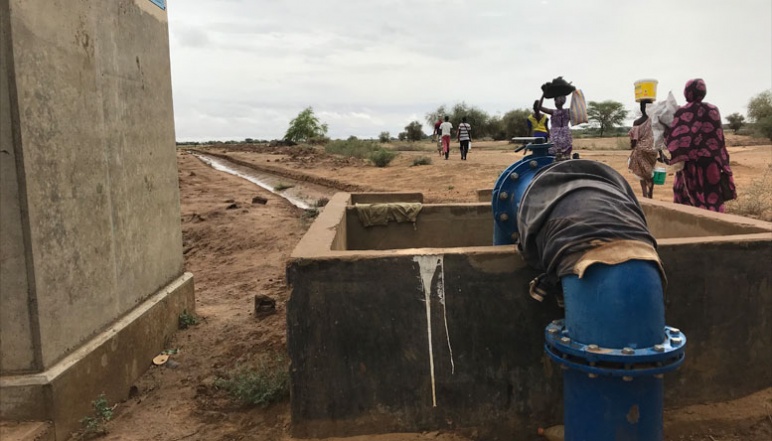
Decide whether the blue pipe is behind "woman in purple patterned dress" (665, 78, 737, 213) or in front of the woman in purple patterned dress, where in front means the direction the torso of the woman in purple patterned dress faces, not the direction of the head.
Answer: behind

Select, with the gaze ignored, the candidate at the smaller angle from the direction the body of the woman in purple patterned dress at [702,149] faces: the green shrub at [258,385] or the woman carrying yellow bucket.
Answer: the woman carrying yellow bucket

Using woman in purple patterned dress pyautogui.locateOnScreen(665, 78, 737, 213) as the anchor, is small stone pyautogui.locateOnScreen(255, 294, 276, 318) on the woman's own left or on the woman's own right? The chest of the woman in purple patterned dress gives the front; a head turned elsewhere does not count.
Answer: on the woman's own left

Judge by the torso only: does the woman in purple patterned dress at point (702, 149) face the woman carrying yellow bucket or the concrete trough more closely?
the woman carrying yellow bucket

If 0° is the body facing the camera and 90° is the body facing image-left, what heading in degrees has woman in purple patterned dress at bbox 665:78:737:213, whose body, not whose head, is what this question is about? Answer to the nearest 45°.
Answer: approximately 180°

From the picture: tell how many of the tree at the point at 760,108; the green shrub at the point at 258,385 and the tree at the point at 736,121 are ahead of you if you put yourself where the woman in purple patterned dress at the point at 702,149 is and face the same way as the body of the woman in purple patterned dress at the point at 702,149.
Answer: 2
